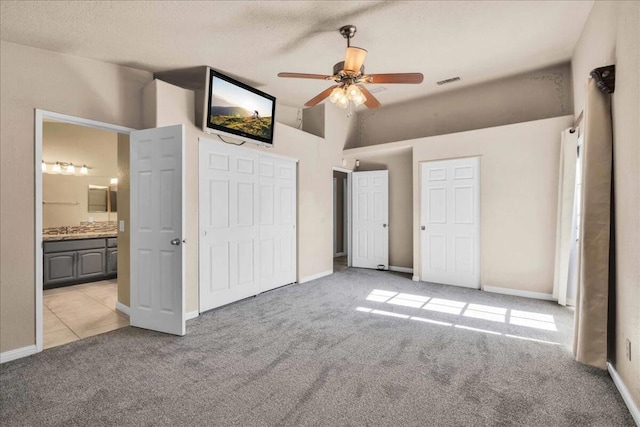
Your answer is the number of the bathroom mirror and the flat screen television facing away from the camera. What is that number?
0

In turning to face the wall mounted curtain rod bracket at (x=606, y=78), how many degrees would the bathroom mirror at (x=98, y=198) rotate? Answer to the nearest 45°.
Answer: approximately 45° to its left

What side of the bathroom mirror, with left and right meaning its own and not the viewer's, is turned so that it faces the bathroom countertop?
front

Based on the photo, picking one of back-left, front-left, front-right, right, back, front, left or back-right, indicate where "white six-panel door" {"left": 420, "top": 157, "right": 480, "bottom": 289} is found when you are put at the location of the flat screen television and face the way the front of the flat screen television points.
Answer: front-left

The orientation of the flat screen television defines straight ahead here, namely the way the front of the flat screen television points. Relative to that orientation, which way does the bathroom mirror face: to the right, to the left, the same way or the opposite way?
the same way

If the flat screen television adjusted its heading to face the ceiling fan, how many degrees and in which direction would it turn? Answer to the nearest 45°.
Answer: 0° — it already faces it

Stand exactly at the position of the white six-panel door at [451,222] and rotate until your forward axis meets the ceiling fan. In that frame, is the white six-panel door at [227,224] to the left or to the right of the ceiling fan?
right

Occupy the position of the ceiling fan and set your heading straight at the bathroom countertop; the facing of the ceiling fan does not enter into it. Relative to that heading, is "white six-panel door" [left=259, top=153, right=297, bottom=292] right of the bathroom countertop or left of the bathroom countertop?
right

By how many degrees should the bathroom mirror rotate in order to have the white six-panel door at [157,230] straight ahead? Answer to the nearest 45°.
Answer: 0° — it already faces it

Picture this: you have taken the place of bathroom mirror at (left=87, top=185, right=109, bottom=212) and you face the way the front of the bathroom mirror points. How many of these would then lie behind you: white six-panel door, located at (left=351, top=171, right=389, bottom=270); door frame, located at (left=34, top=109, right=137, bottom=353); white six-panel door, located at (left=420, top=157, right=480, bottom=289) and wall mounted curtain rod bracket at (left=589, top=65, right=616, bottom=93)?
0

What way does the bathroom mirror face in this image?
toward the camera

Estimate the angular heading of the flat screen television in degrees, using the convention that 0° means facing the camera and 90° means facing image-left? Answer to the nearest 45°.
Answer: approximately 315°

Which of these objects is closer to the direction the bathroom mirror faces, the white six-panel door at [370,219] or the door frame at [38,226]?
the door frame

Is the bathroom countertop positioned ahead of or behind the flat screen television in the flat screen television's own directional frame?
behind
